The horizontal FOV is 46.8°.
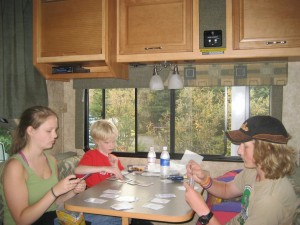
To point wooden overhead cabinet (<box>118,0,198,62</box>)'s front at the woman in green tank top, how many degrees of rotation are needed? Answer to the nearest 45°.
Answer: approximately 45° to its right

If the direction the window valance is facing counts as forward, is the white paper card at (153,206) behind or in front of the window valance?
in front

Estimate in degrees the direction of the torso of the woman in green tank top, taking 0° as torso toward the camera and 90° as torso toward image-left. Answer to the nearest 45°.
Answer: approximately 315°

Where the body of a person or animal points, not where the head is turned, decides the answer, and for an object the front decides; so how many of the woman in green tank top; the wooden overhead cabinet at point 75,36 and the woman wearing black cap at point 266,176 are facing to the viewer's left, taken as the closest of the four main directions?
1

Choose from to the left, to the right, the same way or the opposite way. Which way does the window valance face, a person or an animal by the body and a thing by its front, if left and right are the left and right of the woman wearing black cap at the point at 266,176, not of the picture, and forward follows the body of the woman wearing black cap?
to the left

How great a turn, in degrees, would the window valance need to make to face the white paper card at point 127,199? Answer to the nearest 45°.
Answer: approximately 45° to its right

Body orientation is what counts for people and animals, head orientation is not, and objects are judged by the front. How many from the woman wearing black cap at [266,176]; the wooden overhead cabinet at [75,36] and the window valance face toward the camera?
2

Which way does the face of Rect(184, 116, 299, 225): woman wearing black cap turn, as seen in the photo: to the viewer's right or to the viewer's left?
to the viewer's left

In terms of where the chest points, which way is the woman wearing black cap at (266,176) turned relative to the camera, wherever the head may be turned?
to the viewer's left

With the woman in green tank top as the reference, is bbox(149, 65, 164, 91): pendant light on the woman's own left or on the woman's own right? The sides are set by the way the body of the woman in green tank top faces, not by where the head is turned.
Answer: on the woman's own left
